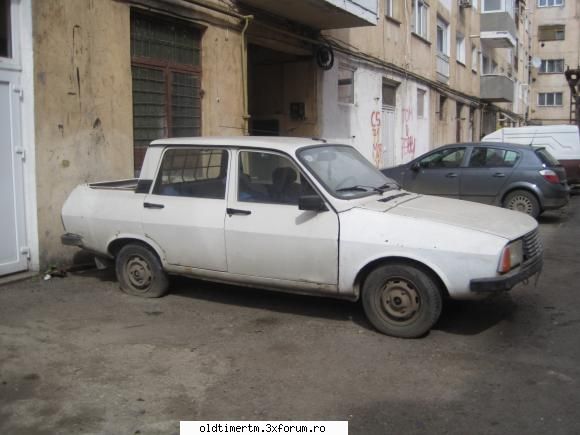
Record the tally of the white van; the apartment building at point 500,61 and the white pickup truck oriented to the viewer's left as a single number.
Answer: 1

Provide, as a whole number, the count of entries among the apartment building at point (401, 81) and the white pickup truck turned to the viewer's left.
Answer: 0

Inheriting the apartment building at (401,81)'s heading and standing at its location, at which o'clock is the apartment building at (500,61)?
the apartment building at (500,61) is roughly at 8 o'clock from the apartment building at (401,81).

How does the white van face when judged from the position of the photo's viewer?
facing to the left of the viewer

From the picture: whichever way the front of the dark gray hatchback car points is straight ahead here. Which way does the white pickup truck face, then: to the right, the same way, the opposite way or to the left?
the opposite way

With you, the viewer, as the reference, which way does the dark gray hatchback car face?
facing away from the viewer and to the left of the viewer

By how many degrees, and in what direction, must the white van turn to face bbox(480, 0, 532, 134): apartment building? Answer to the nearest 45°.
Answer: approximately 90° to its right

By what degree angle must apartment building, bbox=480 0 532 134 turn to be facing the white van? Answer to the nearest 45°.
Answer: approximately 45° to its right

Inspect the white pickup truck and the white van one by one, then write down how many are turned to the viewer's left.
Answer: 1

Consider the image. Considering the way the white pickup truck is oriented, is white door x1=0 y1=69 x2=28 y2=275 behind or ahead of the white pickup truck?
behind

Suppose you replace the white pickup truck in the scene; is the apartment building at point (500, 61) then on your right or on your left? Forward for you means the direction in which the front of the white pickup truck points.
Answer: on your left
